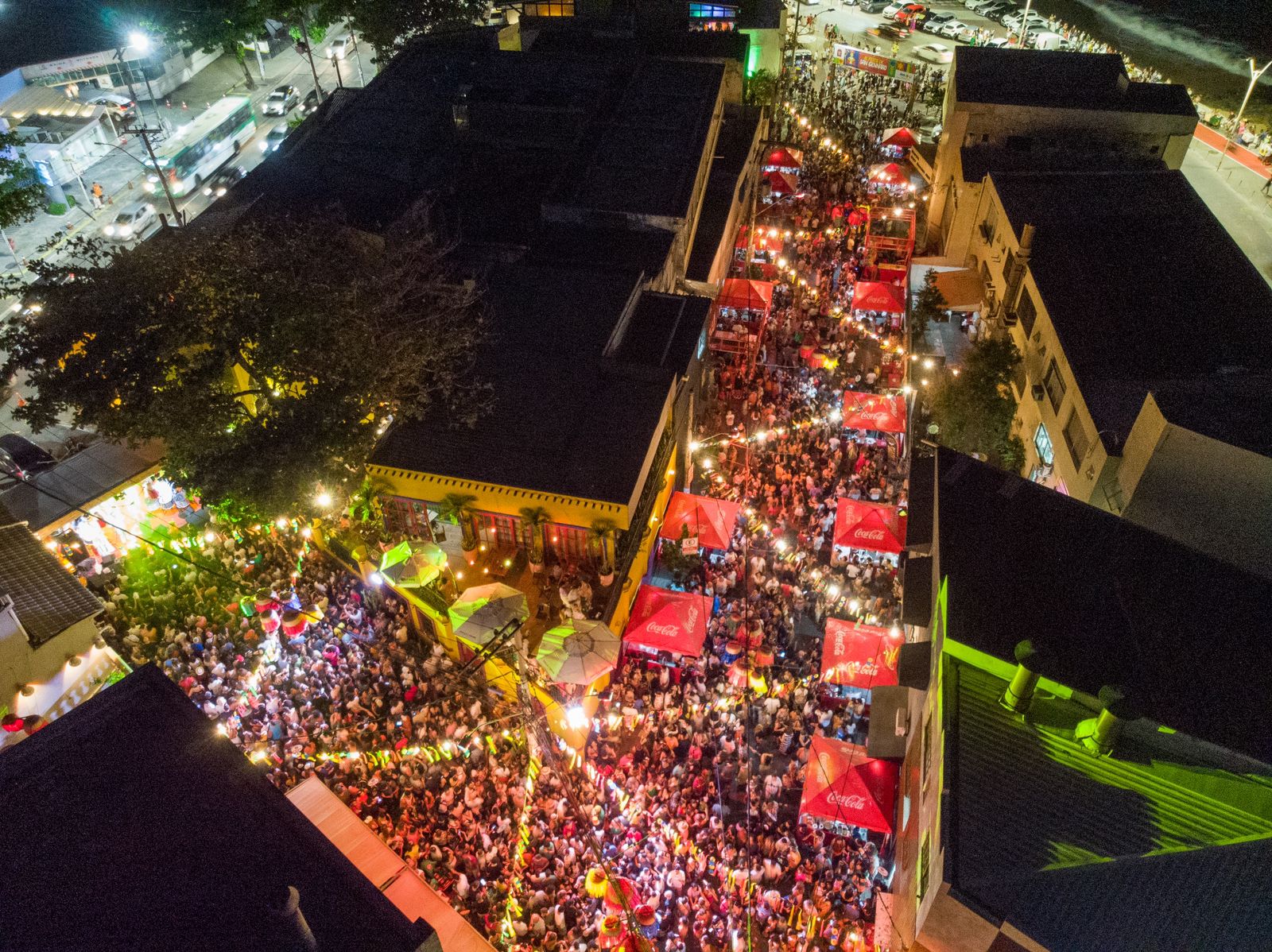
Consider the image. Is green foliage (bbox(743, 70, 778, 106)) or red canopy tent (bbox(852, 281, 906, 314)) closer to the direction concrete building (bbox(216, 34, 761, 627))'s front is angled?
the red canopy tent

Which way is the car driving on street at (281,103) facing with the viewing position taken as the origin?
facing the viewer and to the left of the viewer

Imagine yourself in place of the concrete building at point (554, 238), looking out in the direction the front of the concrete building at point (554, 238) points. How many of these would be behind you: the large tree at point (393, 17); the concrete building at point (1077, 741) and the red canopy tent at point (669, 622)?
1

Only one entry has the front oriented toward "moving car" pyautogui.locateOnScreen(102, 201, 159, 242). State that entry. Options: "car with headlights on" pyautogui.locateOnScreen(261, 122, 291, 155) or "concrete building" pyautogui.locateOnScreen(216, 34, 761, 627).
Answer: "car with headlights on" pyautogui.locateOnScreen(261, 122, 291, 155)

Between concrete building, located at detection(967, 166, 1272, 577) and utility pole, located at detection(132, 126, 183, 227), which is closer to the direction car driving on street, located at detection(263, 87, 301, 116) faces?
the utility pole

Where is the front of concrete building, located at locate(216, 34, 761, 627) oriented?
toward the camera

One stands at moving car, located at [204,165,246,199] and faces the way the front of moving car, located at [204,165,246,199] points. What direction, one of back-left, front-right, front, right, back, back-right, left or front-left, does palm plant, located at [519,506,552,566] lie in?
front-left

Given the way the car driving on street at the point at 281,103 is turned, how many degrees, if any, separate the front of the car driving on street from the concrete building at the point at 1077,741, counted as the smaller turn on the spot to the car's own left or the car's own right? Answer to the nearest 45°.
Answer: approximately 45° to the car's own left

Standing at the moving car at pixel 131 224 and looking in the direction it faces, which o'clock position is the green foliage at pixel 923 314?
The green foliage is roughly at 9 o'clock from the moving car.

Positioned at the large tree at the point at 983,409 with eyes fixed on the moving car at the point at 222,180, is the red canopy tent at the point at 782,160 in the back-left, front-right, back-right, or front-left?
front-right
